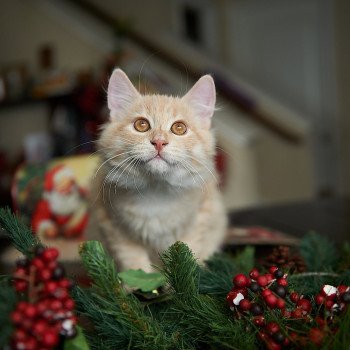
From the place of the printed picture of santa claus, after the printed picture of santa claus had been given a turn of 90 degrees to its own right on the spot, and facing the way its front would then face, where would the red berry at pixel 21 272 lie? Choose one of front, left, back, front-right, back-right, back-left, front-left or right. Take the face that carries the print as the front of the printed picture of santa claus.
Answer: front-left

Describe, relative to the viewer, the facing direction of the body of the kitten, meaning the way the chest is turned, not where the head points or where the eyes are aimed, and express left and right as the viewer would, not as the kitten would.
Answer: facing the viewer
